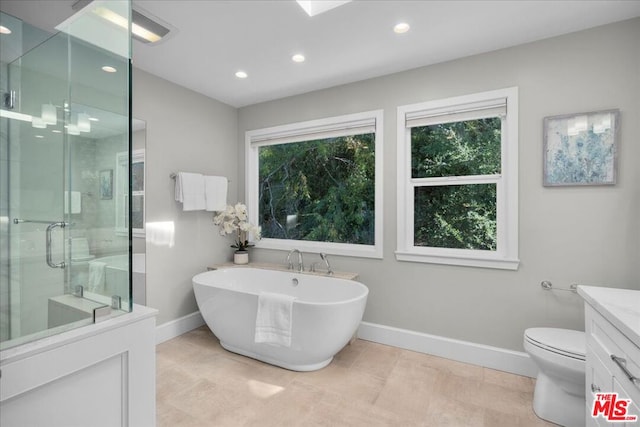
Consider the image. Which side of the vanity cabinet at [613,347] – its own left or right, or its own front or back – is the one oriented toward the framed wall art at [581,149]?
right

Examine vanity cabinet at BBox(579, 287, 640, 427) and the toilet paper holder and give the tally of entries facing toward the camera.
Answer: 1

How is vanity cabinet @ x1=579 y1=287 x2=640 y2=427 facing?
to the viewer's left

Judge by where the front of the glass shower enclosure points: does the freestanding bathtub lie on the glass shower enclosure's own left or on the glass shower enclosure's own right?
on the glass shower enclosure's own left

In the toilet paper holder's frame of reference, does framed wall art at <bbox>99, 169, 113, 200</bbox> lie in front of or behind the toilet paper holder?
in front

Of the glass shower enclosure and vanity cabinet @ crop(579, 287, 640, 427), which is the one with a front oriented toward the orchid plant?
the vanity cabinet

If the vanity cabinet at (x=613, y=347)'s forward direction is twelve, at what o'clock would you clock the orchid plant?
The orchid plant is roughly at 12 o'clock from the vanity cabinet.

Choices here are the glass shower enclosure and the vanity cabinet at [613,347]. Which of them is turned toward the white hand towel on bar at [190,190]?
the vanity cabinet

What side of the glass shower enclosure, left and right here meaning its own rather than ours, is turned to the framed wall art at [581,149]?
front

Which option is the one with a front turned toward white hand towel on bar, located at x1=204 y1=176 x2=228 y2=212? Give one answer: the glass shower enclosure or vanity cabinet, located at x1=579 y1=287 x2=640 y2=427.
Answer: the vanity cabinet

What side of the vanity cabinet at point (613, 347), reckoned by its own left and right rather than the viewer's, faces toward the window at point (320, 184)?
front

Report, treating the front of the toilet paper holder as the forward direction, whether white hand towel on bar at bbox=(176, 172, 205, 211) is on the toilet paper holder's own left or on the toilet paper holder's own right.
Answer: on the toilet paper holder's own right
